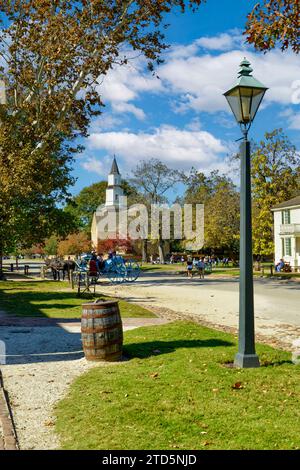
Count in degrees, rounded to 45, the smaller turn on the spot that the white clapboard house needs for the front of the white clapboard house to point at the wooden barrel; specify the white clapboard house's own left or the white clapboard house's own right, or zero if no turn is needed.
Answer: approximately 45° to the white clapboard house's own left

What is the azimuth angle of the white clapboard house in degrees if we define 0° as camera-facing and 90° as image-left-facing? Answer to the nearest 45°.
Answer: approximately 45°

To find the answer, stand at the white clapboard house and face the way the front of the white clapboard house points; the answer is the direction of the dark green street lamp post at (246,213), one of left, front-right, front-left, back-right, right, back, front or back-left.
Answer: front-left

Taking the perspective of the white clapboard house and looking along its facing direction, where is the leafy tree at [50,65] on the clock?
The leafy tree is roughly at 11 o'clock from the white clapboard house.
